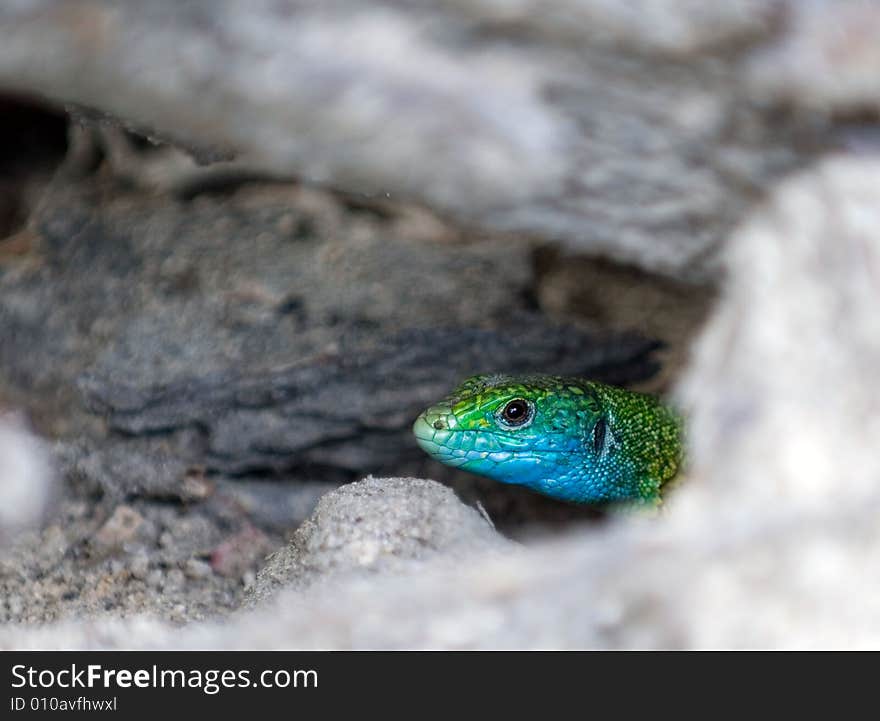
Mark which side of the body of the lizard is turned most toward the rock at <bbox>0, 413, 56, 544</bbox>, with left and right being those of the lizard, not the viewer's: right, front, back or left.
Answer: front

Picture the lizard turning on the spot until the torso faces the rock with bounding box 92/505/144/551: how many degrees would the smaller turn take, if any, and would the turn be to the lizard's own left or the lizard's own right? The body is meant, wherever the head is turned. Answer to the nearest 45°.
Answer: approximately 45° to the lizard's own left

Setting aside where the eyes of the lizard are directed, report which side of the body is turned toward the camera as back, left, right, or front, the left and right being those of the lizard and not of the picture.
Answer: left

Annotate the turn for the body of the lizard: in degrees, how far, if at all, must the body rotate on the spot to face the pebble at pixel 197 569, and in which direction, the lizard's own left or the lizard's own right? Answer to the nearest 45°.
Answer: approximately 45° to the lizard's own left

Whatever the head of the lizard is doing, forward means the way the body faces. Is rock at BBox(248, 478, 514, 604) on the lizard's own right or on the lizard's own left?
on the lizard's own left
